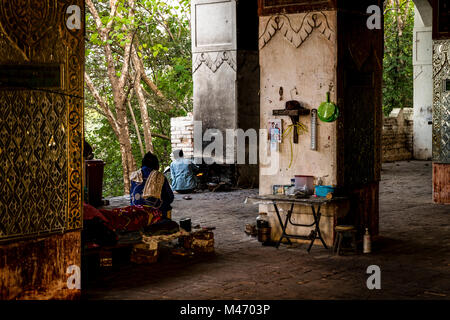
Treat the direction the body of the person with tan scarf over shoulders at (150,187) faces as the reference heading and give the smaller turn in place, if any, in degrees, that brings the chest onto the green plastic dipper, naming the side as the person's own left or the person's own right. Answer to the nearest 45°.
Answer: approximately 90° to the person's own right

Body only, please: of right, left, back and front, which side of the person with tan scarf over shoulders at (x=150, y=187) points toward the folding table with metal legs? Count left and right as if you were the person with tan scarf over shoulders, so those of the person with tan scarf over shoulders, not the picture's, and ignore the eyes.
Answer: right

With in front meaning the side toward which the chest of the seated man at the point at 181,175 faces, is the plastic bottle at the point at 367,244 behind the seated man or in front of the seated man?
behind

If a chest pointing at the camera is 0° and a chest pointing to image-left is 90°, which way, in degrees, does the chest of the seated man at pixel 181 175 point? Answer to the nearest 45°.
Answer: approximately 180°

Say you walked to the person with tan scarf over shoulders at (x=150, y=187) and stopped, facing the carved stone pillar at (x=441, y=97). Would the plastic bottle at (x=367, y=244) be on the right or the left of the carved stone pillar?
right

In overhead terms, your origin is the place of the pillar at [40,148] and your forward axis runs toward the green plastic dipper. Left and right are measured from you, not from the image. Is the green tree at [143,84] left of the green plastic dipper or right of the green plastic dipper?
left

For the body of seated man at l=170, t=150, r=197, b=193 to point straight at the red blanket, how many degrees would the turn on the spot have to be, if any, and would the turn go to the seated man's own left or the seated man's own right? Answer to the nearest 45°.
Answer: approximately 180°

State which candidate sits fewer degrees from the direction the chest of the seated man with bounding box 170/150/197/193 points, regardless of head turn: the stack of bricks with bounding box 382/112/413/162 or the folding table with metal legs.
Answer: the stack of bricks

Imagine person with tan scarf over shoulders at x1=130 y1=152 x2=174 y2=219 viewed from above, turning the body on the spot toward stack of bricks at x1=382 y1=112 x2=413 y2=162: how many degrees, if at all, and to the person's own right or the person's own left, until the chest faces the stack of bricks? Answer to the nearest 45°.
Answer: approximately 45° to the person's own right

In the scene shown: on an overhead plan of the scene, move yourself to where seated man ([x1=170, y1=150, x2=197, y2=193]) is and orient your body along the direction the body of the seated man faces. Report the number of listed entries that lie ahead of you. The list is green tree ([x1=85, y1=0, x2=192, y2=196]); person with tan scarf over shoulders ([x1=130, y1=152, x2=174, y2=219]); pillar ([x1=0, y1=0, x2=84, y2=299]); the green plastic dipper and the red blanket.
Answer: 1

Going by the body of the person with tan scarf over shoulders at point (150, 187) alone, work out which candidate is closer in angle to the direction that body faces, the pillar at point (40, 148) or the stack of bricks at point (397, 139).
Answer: the stack of bricks

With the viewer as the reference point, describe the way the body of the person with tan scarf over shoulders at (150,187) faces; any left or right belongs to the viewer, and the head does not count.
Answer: facing away from the viewer

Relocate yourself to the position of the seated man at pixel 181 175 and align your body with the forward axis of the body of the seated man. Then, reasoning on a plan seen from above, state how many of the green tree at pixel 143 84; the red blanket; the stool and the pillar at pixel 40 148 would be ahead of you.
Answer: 1

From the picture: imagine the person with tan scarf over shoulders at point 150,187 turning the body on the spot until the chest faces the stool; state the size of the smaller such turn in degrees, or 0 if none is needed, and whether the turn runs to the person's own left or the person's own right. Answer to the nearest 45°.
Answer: approximately 90° to the person's own right
